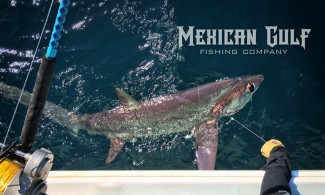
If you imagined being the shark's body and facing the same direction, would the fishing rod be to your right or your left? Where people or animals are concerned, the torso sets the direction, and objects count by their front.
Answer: on your right

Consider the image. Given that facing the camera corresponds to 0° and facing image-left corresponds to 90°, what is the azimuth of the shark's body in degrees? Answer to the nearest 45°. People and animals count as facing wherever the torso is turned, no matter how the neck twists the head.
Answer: approximately 270°
